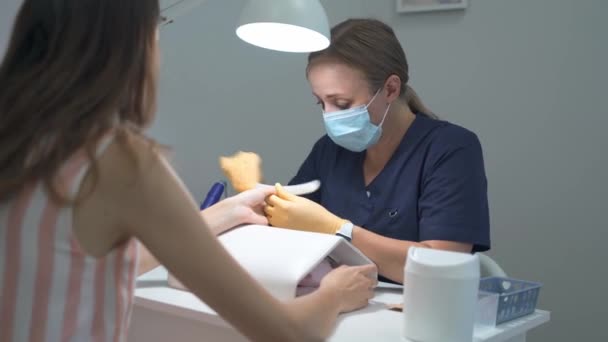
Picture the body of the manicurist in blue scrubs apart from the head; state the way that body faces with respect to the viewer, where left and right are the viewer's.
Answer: facing the viewer and to the left of the viewer
